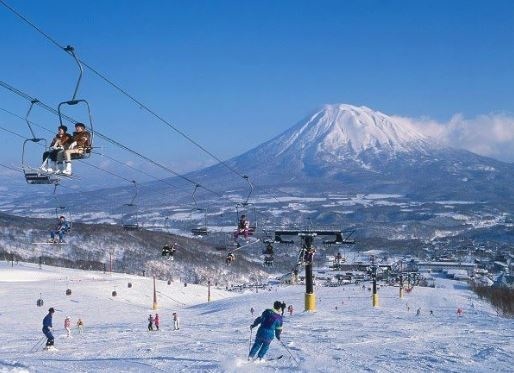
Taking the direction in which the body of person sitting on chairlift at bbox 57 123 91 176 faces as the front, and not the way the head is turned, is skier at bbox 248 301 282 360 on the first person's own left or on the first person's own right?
on the first person's own left

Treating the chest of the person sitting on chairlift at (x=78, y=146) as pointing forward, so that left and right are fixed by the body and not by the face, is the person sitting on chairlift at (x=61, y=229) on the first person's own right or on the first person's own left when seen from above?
on the first person's own right

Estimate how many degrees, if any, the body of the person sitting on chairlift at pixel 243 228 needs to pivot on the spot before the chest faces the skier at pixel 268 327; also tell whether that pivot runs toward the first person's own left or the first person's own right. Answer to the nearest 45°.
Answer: approximately 45° to the first person's own left

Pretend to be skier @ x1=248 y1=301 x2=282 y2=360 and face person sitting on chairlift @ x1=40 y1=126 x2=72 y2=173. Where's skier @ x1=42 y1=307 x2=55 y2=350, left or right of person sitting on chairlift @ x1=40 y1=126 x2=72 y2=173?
right

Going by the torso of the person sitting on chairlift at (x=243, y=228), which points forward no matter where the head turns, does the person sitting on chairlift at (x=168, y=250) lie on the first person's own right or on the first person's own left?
on the first person's own right

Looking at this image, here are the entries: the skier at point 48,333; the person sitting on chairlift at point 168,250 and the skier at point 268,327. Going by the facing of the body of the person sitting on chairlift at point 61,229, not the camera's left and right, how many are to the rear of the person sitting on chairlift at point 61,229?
1

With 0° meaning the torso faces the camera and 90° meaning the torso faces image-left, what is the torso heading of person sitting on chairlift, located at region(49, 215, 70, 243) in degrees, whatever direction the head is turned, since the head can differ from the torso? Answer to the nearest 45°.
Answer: approximately 45°

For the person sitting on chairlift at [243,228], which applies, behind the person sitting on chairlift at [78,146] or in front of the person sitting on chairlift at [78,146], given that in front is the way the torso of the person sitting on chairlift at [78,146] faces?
behind

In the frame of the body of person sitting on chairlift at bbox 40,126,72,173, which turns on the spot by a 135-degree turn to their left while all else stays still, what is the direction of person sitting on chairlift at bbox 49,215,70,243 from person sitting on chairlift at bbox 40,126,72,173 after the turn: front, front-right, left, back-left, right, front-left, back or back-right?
left
